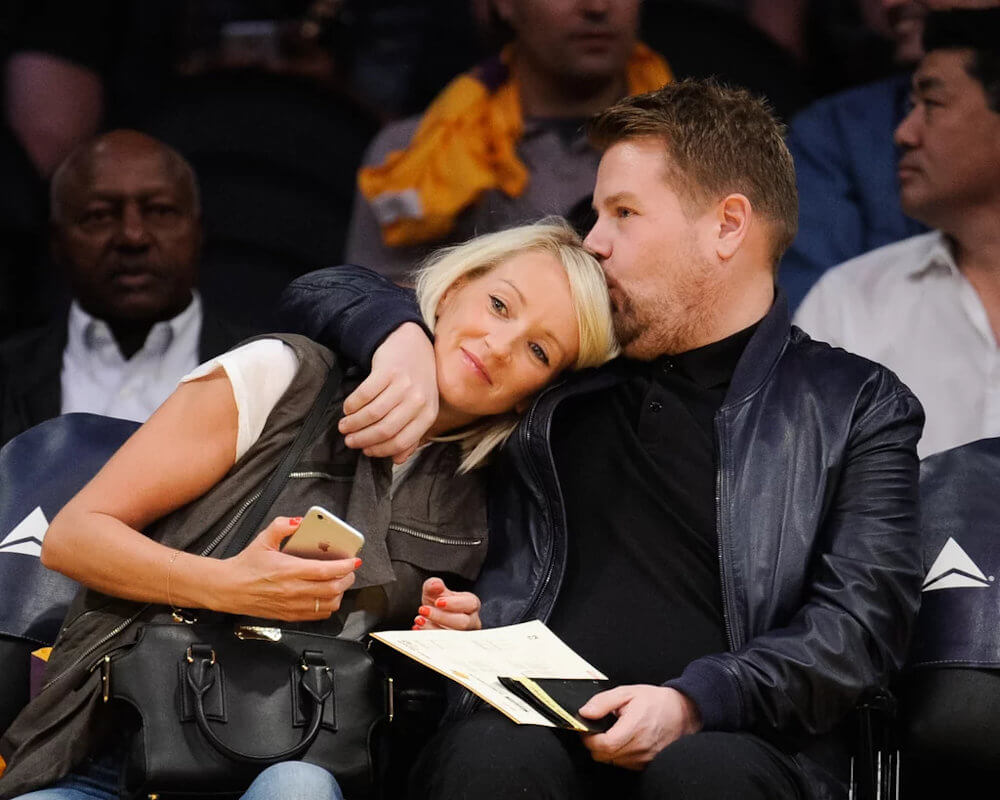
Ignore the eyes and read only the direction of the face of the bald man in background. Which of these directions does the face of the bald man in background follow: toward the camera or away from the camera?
toward the camera

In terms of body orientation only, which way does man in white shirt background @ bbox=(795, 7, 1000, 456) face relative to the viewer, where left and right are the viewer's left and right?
facing the viewer and to the left of the viewer

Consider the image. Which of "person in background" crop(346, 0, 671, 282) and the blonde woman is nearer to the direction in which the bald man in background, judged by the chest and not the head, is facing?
the blonde woman

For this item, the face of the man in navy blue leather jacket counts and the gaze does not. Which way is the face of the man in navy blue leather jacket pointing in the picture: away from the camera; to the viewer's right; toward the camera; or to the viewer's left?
to the viewer's left

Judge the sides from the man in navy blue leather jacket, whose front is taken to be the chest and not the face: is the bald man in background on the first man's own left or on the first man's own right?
on the first man's own right

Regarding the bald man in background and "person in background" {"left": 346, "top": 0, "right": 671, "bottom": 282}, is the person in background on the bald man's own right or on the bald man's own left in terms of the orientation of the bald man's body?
on the bald man's own left

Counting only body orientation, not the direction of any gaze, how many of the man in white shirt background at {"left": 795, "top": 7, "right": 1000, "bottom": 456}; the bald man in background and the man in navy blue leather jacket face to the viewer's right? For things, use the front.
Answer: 0

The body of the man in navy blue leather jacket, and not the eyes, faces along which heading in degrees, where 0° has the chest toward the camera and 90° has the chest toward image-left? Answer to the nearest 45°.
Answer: approximately 45°

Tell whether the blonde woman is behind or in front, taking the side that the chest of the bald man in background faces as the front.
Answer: in front

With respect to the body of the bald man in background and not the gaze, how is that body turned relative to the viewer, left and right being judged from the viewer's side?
facing the viewer

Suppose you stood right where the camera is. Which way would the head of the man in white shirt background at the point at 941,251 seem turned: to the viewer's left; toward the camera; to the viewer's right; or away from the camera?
to the viewer's left

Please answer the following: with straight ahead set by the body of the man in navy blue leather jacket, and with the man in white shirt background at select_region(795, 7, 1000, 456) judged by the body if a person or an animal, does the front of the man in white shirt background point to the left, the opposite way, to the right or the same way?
the same way

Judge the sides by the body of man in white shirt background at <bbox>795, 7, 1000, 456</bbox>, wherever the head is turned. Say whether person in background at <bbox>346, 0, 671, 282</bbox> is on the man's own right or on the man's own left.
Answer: on the man's own right
